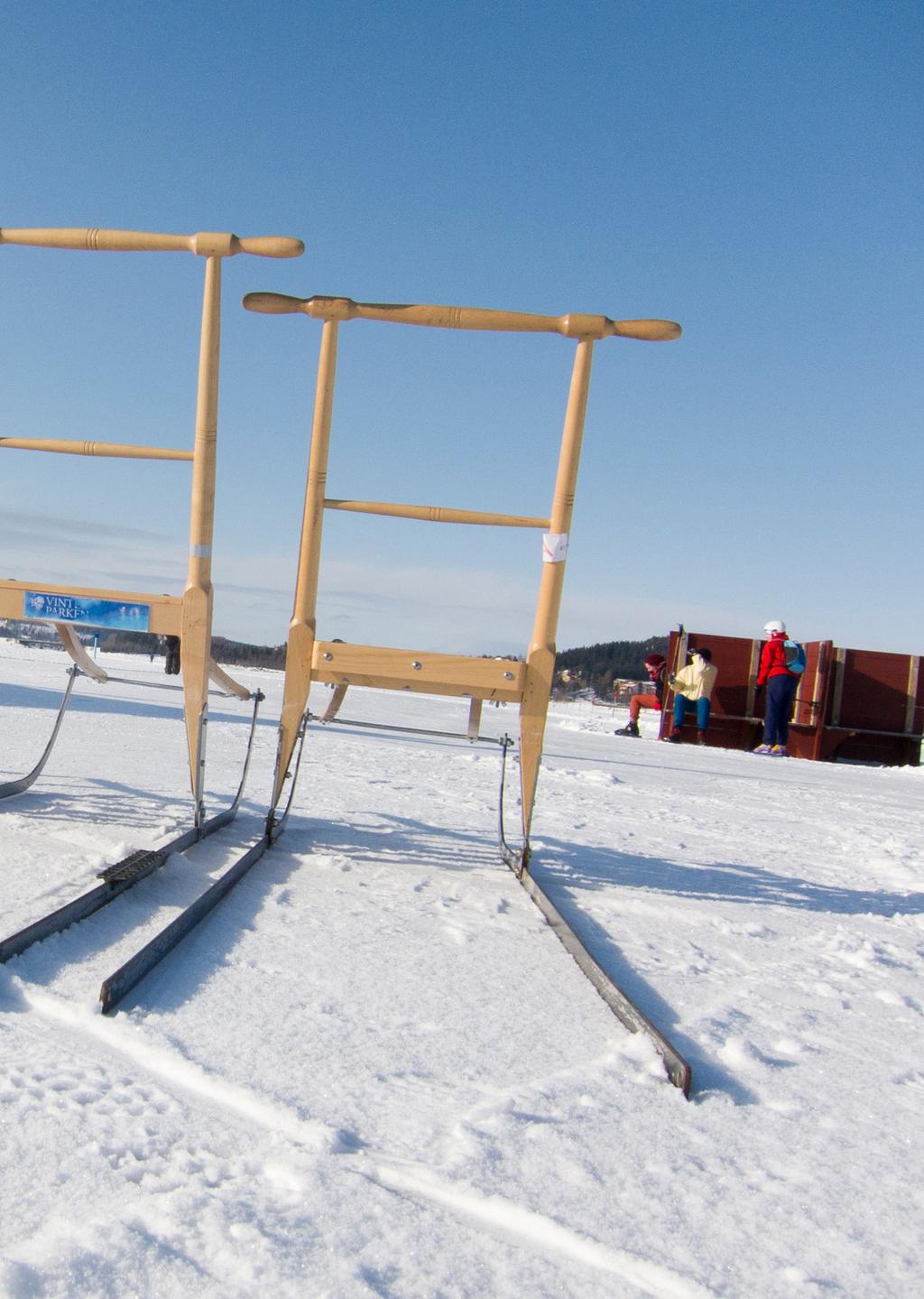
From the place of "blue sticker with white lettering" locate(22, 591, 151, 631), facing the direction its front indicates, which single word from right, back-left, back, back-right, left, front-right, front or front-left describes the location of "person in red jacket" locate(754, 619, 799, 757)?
back-left

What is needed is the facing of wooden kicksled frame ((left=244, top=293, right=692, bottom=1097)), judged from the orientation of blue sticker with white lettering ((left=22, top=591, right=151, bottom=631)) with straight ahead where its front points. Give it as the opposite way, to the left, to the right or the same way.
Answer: the opposite way

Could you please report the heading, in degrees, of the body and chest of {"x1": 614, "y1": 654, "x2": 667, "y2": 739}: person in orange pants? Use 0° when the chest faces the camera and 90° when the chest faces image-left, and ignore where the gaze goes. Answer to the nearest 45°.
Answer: approximately 90°

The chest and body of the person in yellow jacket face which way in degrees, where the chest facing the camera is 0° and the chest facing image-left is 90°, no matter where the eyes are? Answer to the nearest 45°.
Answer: approximately 45°

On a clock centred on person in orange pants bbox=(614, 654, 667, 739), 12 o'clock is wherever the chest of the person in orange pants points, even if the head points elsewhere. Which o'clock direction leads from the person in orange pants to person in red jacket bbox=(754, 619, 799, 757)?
The person in red jacket is roughly at 8 o'clock from the person in orange pants.

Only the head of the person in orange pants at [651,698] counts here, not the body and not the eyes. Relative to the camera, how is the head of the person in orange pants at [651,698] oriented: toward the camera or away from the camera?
toward the camera

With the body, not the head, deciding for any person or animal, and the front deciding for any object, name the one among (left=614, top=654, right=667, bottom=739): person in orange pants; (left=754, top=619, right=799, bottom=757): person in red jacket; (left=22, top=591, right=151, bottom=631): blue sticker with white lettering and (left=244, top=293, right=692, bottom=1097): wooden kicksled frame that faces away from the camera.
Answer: the wooden kicksled frame

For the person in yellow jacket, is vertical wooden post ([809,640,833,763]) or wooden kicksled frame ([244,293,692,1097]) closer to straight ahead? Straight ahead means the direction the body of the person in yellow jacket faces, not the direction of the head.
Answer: the wooden kicksled frame

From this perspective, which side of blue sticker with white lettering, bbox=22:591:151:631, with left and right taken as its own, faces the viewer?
front

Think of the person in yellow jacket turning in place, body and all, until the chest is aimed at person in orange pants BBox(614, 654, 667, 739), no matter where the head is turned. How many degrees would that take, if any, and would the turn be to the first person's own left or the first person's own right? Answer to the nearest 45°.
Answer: approximately 135° to the first person's own right

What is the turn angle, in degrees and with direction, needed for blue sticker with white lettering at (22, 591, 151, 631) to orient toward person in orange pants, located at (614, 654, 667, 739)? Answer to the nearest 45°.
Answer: approximately 135° to its left

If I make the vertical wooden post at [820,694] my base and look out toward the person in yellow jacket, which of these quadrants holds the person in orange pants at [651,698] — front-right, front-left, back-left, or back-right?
front-right

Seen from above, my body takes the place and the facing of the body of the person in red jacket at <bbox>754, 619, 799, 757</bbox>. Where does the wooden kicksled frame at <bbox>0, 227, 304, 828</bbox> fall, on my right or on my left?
on my left
